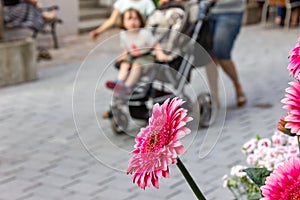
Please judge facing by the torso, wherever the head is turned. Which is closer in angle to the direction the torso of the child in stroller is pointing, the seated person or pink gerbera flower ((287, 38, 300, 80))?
the pink gerbera flower

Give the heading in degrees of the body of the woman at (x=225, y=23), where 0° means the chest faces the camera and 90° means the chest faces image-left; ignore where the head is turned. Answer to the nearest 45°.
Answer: approximately 45°

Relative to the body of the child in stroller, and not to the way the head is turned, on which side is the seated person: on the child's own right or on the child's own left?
on the child's own right

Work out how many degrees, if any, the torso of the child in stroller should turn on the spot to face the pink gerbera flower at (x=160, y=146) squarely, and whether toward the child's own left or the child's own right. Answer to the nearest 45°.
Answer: approximately 45° to the child's own left
